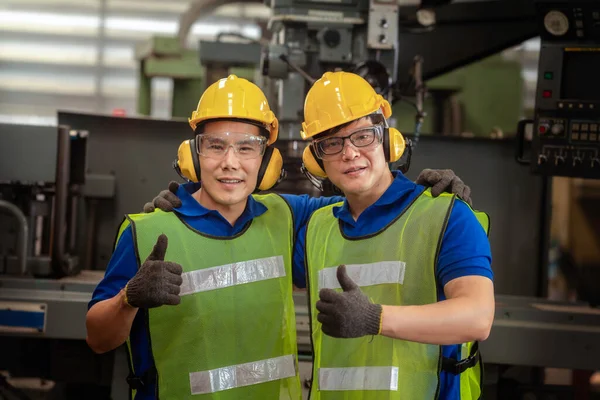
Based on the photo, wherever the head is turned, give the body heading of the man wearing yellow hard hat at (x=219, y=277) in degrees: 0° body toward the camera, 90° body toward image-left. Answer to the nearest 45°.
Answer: approximately 0°

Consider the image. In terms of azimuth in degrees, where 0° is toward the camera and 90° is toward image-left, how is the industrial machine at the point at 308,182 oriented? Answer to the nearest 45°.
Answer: approximately 0°

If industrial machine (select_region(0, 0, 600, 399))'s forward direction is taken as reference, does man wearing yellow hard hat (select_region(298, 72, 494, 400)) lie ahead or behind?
ahead

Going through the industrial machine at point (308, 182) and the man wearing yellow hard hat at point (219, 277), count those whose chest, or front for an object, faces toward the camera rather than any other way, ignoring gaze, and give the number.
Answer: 2
